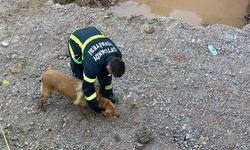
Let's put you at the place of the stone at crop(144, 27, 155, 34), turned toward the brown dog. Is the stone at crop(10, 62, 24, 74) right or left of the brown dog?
right

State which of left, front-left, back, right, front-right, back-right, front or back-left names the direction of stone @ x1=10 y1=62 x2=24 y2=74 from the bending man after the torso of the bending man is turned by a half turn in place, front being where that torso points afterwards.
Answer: front

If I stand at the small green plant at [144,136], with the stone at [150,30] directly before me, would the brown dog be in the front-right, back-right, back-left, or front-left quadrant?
front-left
